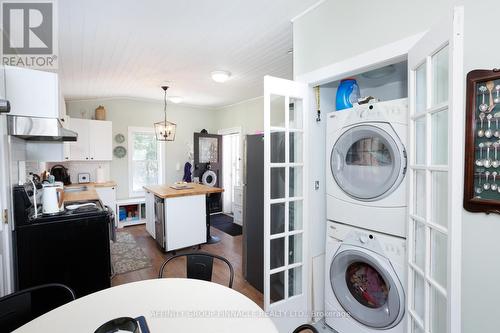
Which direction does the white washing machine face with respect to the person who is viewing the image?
facing the viewer and to the left of the viewer

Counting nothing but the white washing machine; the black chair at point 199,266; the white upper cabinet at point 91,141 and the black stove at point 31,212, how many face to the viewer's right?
1

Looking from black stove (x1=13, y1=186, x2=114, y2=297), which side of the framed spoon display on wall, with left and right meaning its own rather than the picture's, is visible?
right

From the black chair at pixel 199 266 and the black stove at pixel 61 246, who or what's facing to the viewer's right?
the black stove

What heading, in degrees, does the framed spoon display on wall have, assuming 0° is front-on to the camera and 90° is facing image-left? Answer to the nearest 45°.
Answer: approximately 45°

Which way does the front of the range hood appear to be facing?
to the viewer's right

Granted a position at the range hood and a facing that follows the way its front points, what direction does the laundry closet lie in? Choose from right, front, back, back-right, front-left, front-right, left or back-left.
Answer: front-right

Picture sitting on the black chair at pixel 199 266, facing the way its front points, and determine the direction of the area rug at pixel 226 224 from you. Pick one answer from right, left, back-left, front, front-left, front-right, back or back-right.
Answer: back

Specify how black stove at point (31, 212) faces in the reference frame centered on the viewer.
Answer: facing to the right of the viewer

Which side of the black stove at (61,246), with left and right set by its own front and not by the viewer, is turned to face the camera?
right

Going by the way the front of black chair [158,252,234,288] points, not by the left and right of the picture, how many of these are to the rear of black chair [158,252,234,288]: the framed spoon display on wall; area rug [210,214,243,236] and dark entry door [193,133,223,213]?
2
